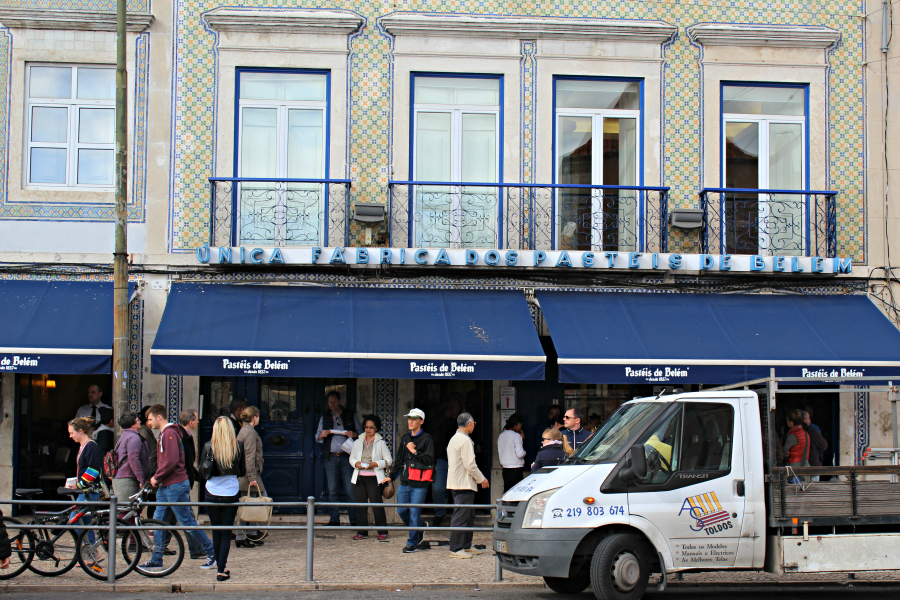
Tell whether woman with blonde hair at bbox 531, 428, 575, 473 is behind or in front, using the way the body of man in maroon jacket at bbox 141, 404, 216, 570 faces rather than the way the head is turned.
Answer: behind

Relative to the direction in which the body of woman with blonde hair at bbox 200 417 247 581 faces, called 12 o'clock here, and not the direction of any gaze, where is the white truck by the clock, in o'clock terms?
The white truck is roughly at 4 o'clock from the woman with blonde hair.

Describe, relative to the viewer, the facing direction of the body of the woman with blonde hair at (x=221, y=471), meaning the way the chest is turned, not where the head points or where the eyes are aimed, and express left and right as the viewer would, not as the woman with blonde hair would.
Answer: facing away from the viewer

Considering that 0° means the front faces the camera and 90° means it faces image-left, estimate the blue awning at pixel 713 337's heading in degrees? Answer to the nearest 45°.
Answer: approximately 0°

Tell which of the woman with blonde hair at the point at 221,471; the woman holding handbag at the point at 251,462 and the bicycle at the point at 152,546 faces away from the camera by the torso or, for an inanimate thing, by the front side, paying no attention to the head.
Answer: the woman with blonde hair
